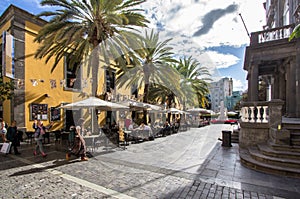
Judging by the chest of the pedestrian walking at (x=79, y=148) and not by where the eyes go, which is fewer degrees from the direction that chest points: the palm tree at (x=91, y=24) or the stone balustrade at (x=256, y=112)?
the stone balustrade

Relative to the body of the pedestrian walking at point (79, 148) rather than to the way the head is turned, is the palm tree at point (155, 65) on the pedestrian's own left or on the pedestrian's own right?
on the pedestrian's own left

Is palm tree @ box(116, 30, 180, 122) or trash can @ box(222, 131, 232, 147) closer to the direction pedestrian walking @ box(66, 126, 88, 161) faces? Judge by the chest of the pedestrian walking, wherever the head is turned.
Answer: the trash can

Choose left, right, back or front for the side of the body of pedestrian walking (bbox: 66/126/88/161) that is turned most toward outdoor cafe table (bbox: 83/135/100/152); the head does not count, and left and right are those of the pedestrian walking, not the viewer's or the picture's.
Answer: left
